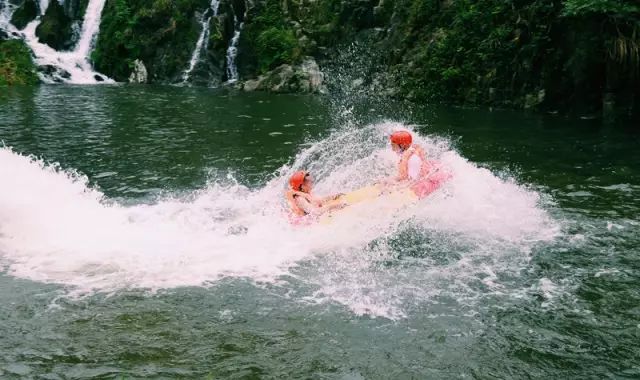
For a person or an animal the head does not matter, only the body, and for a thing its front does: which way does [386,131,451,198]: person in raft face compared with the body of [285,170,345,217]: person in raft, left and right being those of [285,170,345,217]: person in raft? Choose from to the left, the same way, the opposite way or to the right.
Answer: the opposite way

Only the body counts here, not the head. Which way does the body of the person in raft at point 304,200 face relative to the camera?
to the viewer's right

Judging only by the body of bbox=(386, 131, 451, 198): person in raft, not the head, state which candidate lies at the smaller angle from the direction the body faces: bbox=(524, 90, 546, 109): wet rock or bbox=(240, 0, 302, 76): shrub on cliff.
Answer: the shrub on cliff

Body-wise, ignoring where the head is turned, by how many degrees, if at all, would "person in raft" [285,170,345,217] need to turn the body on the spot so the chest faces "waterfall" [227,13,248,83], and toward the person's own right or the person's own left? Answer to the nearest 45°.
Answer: approximately 90° to the person's own left

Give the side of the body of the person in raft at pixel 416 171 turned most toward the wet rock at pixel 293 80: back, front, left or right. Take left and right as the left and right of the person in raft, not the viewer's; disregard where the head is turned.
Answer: right

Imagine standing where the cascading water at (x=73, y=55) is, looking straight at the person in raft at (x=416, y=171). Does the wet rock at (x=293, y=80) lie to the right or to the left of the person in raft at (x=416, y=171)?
left

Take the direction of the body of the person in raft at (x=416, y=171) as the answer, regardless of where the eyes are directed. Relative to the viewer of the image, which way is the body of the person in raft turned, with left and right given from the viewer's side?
facing to the left of the viewer

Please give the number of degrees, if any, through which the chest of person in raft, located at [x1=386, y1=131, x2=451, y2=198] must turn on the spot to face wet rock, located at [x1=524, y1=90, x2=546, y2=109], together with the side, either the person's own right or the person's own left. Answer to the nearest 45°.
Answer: approximately 90° to the person's own right
